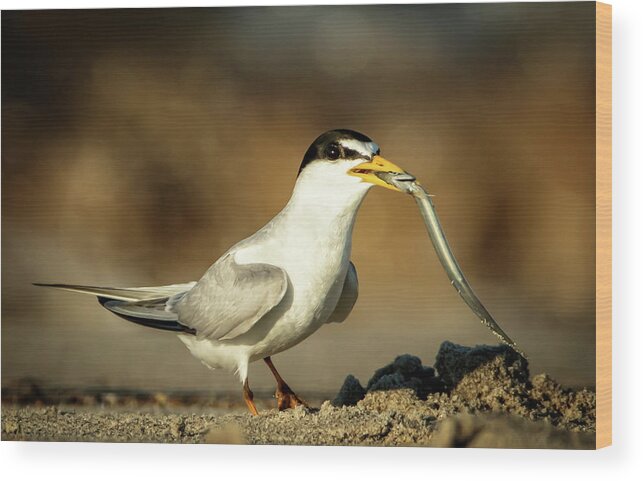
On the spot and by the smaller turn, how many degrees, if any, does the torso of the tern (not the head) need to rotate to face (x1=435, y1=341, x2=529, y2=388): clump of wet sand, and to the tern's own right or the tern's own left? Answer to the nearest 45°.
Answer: approximately 45° to the tern's own left
